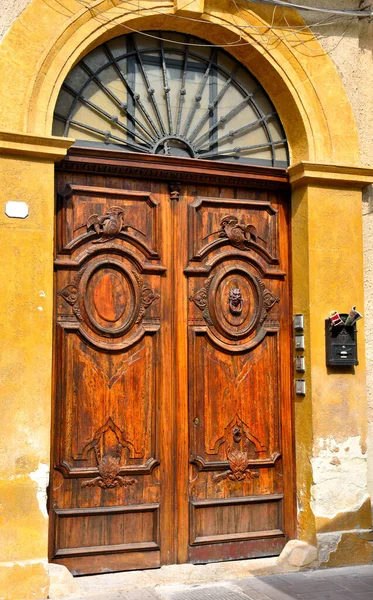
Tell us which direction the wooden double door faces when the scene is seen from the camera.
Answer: facing the viewer

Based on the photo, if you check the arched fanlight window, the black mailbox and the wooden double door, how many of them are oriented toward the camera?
3

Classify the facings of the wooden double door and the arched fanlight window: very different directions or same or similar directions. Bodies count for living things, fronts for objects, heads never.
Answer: same or similar directions

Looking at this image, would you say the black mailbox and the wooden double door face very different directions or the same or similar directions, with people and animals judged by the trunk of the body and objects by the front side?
same or similar directions

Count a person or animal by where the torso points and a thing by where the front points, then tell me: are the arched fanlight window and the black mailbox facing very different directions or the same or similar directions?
same or similar directions

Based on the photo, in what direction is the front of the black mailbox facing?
toward the camera
